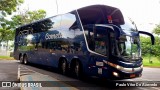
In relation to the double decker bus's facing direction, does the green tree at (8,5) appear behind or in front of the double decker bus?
behind

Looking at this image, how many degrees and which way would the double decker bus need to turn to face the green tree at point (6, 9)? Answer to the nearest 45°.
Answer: approximately 180°

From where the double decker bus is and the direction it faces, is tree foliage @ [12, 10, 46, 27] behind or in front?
behind
